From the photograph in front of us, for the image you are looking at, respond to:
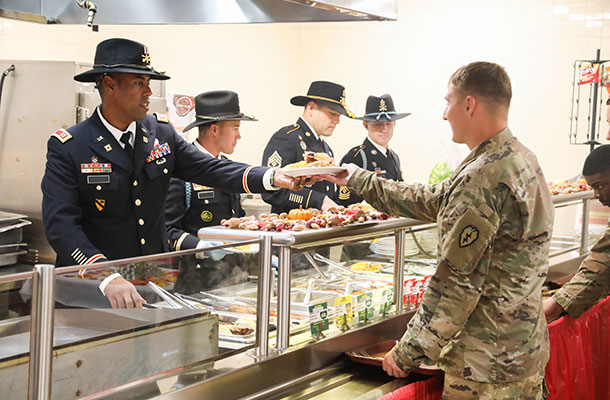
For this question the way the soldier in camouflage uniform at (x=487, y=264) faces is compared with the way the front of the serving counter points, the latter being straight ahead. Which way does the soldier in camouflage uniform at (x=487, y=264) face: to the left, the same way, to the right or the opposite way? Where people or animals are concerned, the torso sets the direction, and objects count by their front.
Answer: the opposite way

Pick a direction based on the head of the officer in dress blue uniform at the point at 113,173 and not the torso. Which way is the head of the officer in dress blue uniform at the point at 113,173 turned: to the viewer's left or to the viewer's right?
to the viewer's right

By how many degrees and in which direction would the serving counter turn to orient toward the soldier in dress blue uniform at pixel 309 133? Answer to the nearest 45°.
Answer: approximately 135° to its left

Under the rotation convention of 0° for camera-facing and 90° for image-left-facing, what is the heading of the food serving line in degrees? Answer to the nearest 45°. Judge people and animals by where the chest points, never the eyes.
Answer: approximately 315°

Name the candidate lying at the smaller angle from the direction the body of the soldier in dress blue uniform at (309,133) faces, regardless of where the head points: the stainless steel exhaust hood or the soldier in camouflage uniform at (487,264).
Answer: the soldier in camouflage uniform

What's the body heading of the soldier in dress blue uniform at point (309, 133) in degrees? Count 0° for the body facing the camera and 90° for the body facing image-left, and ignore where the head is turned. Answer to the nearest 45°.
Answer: approximately 315°

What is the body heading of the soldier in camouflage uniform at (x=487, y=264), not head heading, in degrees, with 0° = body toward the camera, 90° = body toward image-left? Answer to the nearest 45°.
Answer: approximately 135°

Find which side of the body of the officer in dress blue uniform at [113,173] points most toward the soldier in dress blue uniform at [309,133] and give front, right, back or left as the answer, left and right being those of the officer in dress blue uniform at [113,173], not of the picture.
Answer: left
